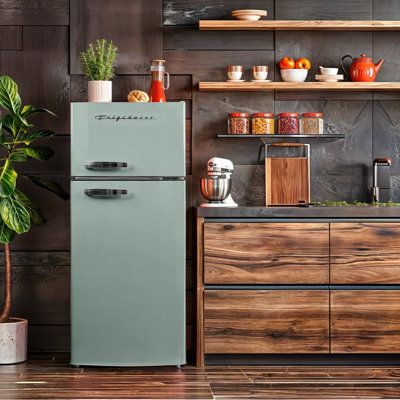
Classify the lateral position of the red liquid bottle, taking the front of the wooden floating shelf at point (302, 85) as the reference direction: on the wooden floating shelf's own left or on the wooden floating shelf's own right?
on the wooden floating shelf's own right

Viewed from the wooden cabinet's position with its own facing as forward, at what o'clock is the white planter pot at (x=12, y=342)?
The white planter pot is roughly at 3 o'clock from the wooden cabinet.

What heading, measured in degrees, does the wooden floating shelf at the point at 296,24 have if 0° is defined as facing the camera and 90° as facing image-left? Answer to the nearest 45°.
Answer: approximately 0°

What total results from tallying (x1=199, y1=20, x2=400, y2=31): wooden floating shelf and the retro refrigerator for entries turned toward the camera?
2

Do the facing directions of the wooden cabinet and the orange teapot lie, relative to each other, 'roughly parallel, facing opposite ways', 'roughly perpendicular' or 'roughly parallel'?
roughly perpendicular
